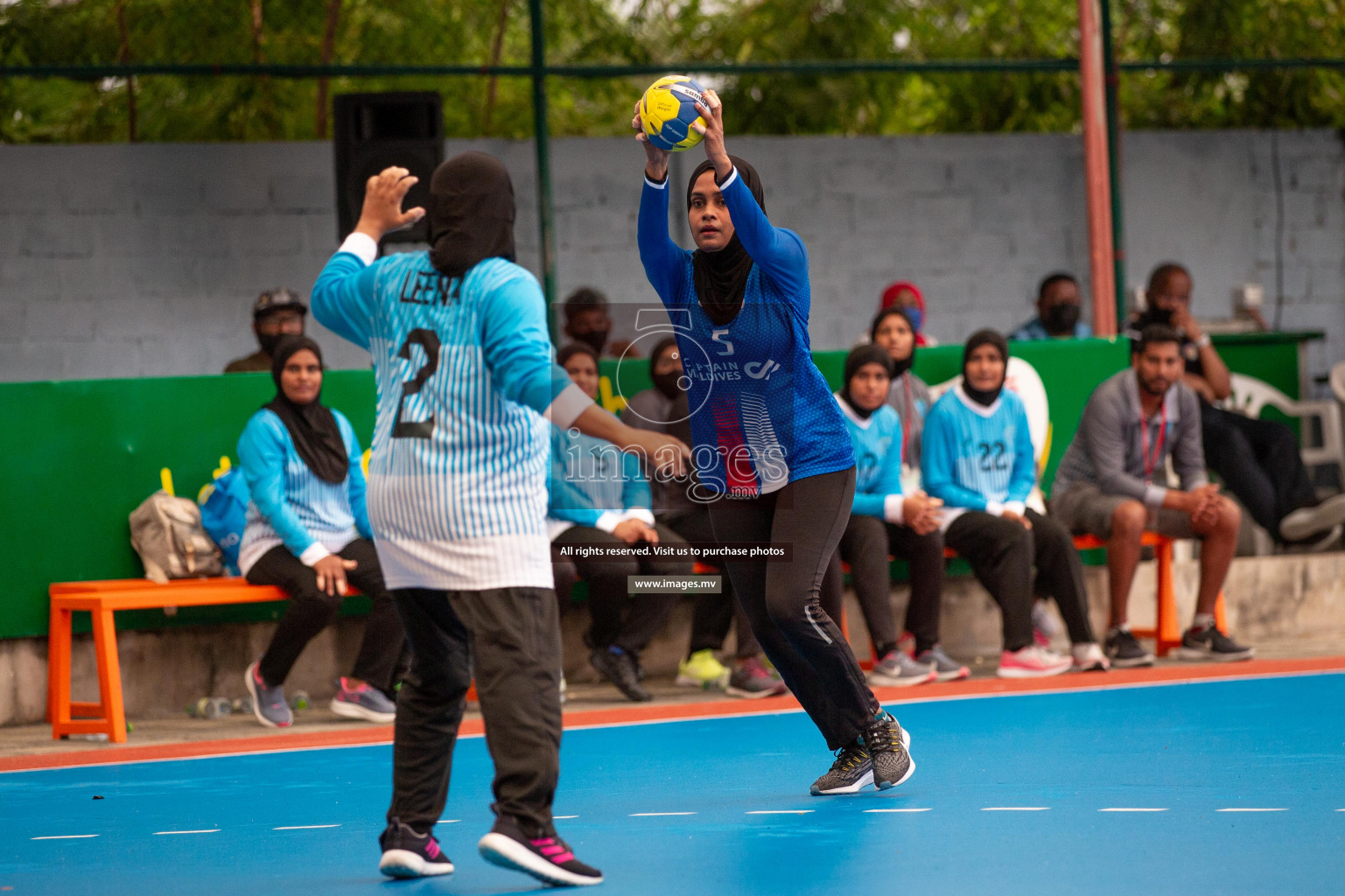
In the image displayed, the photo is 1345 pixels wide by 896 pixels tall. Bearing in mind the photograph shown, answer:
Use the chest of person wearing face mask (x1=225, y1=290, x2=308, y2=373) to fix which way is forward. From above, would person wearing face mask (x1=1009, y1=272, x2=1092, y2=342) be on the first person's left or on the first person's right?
on the first person's left

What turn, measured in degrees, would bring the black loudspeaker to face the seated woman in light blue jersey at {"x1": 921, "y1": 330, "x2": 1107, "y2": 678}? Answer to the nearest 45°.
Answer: approximately 45° to its left

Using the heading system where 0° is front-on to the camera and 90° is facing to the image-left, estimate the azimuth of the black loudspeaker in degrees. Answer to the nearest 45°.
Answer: approximately 0°

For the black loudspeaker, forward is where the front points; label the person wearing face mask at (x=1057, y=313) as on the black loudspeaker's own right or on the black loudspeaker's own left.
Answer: on the black loudspeaker's own left

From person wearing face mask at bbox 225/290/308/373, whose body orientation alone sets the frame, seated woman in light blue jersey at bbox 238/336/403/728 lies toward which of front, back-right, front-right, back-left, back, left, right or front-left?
front-right

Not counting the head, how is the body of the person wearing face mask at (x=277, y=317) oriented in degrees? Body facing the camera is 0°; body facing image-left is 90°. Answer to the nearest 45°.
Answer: approximately 315°

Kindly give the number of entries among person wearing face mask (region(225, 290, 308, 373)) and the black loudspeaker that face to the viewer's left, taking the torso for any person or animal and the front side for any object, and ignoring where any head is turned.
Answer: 0

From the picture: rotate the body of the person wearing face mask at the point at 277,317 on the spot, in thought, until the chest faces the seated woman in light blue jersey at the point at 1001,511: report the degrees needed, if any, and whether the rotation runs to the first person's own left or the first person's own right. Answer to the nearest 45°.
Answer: approximately 45° to the first person's own left

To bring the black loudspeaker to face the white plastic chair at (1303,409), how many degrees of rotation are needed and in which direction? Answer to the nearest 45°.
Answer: approximately 90° to its left

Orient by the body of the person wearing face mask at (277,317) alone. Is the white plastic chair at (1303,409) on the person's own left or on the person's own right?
on the person's own left

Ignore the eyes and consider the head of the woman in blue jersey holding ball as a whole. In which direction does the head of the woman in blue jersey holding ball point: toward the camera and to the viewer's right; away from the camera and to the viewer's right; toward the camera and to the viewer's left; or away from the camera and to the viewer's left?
toward the camera and to the viewer's left
